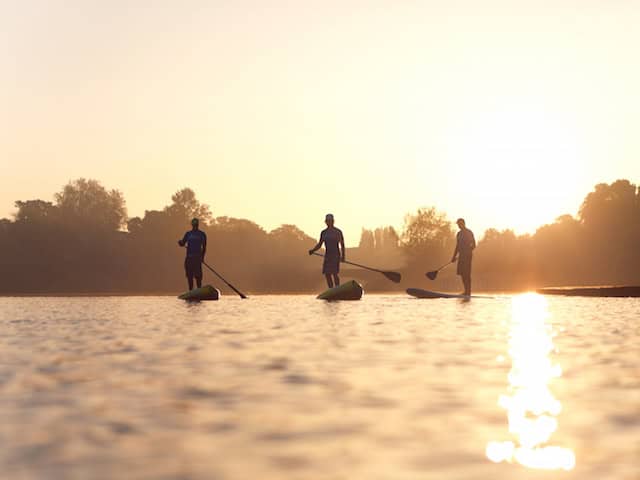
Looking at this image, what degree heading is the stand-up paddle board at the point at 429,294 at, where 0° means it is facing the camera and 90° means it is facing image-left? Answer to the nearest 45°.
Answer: approximately 90°

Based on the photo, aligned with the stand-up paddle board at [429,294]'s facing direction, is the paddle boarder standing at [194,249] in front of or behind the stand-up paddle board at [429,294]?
in front

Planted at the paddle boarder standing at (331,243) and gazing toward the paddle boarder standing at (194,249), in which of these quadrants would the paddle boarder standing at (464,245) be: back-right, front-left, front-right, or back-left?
back-right

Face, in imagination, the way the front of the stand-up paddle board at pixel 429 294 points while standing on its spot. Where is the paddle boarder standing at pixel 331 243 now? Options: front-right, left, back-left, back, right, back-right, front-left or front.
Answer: front-left
